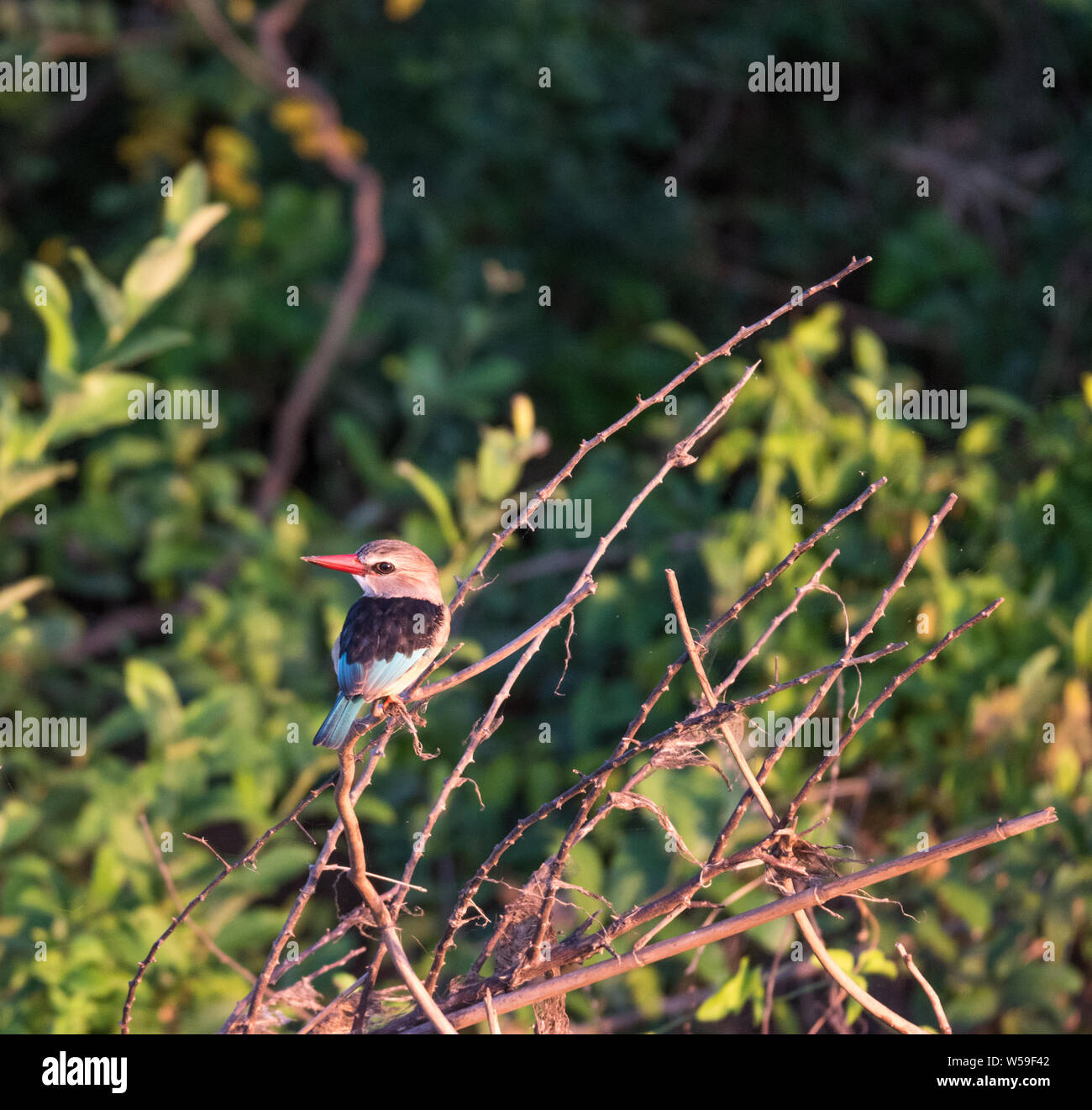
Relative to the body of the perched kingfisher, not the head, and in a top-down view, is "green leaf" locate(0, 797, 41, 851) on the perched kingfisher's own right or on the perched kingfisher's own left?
on the perched kingfisher's own left

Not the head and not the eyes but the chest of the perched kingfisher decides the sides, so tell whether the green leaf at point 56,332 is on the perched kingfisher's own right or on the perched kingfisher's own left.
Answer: on the perched kingfisher's own left

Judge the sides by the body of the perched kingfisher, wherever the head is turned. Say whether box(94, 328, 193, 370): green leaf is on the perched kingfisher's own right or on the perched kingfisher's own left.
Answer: on the perched kingfisher's own left

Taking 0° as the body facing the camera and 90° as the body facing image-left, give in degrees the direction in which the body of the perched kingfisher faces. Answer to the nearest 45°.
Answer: approximately 225°
